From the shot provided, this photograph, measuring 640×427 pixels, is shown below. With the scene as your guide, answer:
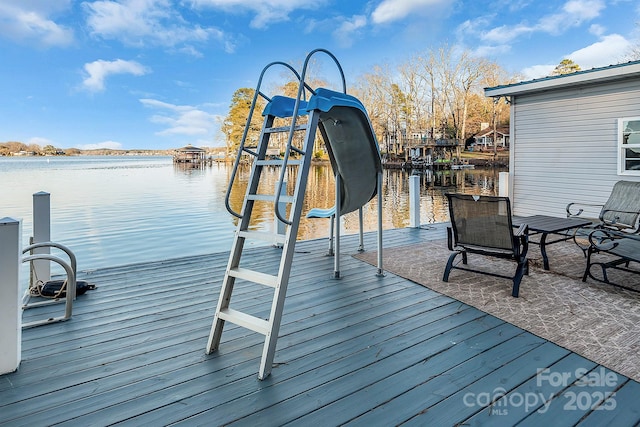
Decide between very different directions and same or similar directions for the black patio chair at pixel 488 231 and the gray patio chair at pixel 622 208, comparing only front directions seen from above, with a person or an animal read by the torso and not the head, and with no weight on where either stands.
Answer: very different directions

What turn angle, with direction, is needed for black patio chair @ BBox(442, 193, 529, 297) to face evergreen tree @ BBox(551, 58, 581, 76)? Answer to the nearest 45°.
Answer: approximately 45° to its left

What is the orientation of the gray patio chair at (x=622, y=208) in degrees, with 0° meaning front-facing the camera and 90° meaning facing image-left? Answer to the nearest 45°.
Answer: approximately 45°

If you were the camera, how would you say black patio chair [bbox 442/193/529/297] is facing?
facing away from the viewer and to the right of the viewer

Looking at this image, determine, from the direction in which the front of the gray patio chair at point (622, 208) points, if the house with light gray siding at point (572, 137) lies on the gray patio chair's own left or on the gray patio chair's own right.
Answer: on the gray patio chair's own right

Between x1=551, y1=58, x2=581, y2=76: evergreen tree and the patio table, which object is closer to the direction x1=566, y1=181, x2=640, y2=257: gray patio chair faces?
the patio table
